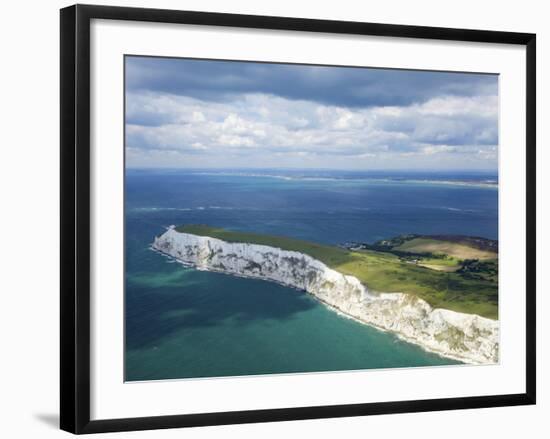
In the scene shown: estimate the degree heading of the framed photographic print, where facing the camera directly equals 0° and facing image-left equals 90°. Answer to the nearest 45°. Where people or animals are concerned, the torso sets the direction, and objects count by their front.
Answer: approximately 315°
